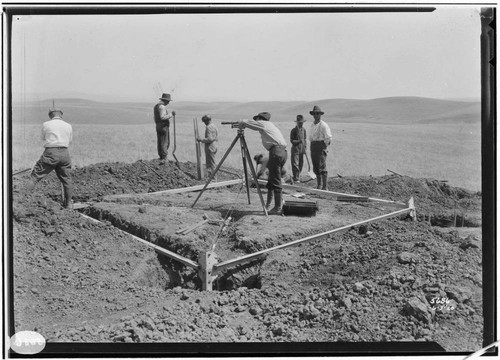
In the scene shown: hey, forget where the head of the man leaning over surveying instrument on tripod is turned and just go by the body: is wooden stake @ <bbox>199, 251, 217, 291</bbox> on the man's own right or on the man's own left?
on the man's own left

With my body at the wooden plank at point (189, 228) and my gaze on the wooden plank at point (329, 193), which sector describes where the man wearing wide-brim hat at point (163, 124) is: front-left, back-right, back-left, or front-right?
front-left

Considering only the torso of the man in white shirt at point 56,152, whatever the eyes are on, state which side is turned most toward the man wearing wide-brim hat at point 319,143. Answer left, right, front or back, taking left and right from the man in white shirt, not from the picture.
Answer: right

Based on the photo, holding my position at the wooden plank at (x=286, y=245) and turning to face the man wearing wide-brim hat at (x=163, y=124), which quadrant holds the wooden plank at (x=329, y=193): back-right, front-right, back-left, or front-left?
front-right

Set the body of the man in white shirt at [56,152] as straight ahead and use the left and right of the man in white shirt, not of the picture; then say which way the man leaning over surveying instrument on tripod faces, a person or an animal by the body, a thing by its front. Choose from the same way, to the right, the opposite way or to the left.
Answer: to the left

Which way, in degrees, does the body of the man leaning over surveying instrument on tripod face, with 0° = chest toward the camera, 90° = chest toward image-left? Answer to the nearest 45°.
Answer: approximately 90°

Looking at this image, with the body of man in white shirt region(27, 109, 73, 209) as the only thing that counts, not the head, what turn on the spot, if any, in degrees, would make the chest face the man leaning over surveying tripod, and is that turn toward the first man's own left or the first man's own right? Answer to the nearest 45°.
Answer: approximately 90° to the first man's own right

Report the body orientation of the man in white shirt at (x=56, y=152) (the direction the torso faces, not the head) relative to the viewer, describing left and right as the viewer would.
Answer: facing away from the viewer

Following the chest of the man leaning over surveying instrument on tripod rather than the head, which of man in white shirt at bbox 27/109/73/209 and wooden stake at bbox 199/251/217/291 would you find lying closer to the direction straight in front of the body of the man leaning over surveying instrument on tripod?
the man in white shirt

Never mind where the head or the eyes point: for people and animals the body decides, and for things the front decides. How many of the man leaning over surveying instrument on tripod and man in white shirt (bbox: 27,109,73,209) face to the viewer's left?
1

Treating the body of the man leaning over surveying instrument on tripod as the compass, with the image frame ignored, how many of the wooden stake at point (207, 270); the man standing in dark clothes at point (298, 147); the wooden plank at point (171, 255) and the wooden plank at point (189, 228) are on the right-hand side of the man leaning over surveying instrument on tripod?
1

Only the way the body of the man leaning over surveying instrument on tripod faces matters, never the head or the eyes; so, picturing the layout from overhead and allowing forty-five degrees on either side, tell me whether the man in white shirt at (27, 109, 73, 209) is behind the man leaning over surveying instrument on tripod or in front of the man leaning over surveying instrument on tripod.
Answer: in front

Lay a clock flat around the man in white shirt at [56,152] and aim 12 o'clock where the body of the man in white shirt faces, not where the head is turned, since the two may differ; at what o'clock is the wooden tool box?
The wooden tool box is roughly at 3 o'clock from the man in white shirt.

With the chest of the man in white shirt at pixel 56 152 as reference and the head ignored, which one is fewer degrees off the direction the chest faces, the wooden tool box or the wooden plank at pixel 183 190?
the wooden plank

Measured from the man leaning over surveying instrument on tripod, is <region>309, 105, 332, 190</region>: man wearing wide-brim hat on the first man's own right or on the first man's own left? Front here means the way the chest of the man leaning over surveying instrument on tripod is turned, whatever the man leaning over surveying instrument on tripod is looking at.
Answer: on the first man's own right

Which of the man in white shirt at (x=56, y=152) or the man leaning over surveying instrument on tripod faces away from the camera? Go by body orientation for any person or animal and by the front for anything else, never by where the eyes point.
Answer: the man in white shirt

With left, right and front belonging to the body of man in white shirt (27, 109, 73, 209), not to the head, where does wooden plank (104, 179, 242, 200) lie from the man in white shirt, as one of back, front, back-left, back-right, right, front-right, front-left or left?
front-right
